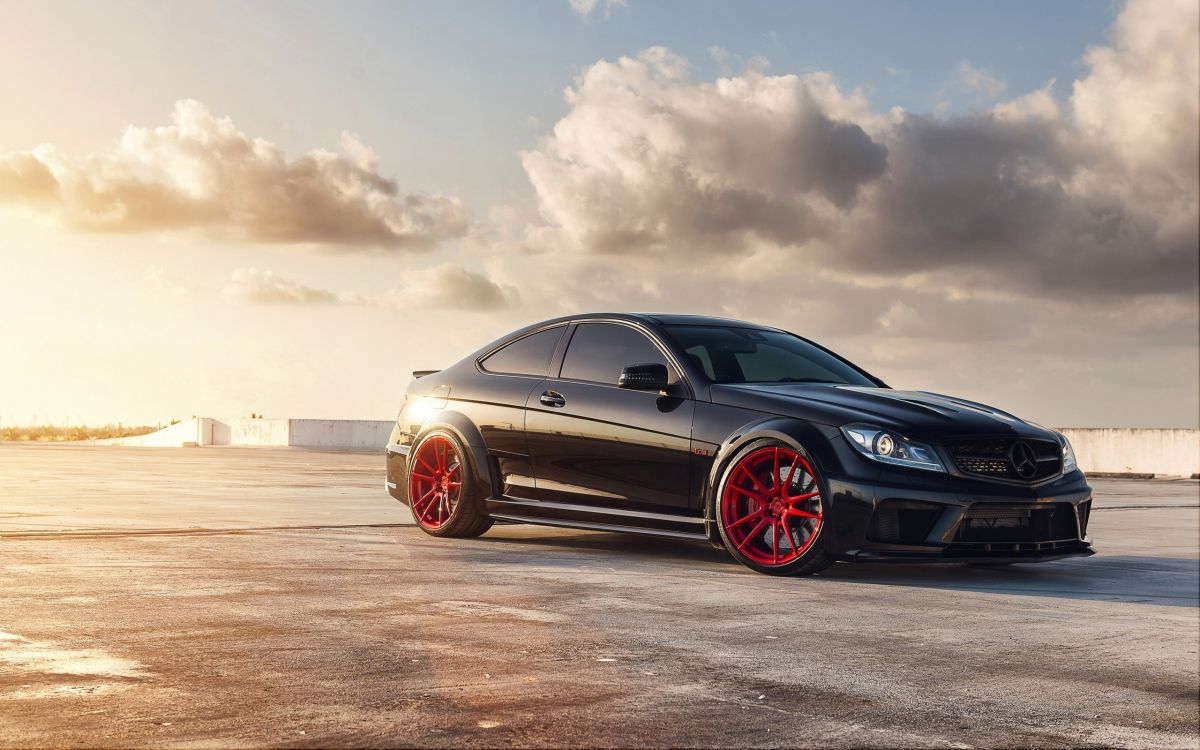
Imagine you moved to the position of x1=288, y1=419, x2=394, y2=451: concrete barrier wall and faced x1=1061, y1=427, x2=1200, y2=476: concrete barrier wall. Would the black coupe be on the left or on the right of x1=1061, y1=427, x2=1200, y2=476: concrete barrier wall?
right

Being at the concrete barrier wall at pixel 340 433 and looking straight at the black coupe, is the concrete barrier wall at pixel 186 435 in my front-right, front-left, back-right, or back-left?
back-right

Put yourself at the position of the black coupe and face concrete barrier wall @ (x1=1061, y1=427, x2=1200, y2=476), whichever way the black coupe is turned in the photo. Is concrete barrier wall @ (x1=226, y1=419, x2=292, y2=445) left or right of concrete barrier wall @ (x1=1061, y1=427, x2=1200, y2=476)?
left

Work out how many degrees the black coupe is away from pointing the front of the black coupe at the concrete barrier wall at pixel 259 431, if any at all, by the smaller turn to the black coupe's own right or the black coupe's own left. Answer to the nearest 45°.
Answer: approximately 180°

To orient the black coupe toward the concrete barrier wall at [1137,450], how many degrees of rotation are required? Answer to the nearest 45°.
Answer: approximately 135° to its left

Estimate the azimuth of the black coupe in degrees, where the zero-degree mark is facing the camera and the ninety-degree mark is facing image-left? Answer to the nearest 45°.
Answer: approximately 315°

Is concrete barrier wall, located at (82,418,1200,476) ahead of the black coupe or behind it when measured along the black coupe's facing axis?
behind

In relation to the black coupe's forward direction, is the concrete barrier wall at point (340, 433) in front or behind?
behind

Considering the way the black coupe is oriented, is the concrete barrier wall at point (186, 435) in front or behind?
behind
